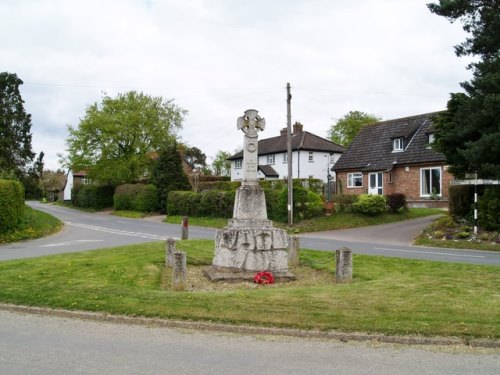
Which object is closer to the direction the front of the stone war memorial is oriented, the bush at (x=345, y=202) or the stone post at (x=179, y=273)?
the stone post

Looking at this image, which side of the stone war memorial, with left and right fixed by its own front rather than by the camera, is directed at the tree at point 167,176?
back

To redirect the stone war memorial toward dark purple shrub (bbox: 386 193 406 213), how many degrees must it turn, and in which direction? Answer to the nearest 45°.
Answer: approximately 135° to its left

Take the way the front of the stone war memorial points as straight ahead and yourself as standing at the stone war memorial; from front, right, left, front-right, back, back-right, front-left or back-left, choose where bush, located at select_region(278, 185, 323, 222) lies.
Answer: back

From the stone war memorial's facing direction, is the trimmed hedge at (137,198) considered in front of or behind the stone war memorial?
behind

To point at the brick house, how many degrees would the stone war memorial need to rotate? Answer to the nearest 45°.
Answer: approximately 135° to its left

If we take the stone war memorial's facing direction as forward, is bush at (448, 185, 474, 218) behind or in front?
behind

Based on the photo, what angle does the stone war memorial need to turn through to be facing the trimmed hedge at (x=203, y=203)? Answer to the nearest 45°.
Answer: approximately 180°

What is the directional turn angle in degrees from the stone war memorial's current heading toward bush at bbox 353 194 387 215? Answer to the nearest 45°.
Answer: approximately 180°

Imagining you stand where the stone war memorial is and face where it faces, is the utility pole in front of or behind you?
behind

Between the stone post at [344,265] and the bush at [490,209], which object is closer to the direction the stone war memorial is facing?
the stone post

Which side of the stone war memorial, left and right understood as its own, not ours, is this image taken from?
front

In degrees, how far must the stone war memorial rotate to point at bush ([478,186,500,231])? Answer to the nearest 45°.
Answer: approximately 135° to its left

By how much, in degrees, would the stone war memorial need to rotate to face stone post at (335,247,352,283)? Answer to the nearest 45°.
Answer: approximately 45° to its left
